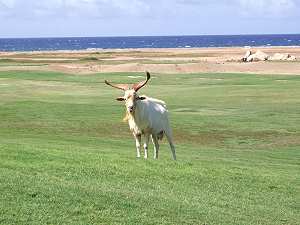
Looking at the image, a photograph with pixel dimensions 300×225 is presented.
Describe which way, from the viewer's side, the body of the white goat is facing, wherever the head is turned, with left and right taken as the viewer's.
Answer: facing the viewer and to the left of the viewer
